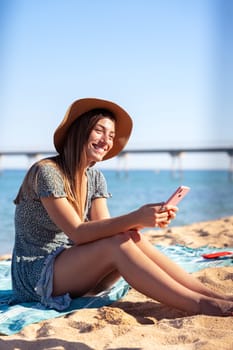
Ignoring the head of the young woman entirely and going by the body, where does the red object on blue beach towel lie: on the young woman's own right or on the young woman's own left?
on the young woman's own left
